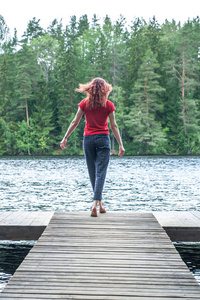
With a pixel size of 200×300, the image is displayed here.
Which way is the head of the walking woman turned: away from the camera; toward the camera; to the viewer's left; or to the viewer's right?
away from the camera

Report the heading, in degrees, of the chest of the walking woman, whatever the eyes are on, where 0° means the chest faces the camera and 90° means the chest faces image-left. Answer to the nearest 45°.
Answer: approximately 180°
